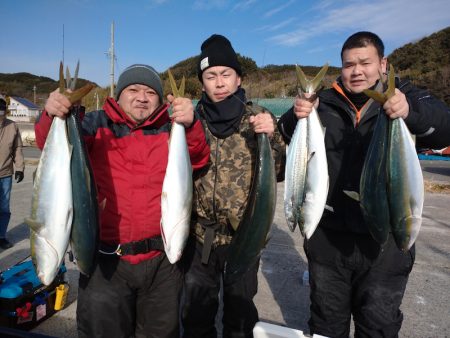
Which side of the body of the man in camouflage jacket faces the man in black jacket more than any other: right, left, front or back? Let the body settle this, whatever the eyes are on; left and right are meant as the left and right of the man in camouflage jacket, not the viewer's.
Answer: left

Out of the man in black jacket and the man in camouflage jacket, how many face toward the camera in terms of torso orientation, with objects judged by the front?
2

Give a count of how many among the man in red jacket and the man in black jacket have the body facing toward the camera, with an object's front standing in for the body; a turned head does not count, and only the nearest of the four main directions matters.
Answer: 2

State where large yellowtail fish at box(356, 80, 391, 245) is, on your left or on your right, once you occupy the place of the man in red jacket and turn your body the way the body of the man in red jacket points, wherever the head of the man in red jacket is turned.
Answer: on your left
